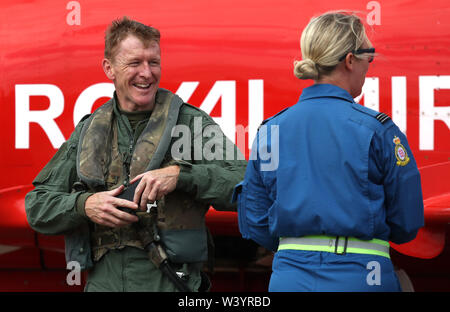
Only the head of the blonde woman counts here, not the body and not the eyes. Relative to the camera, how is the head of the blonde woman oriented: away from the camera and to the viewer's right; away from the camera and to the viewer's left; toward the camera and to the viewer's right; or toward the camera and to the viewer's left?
away from the camera and to the viewer's right

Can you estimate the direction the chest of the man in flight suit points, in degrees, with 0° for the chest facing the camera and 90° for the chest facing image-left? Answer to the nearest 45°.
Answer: approximately 0°

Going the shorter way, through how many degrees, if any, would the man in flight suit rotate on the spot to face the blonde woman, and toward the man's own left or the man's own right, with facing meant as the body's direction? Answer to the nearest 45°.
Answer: approximately 45° to the man's own left

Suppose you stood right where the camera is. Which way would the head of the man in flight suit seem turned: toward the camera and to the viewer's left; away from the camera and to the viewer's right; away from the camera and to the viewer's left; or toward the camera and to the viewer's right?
toward the camera and to the viewer's right
